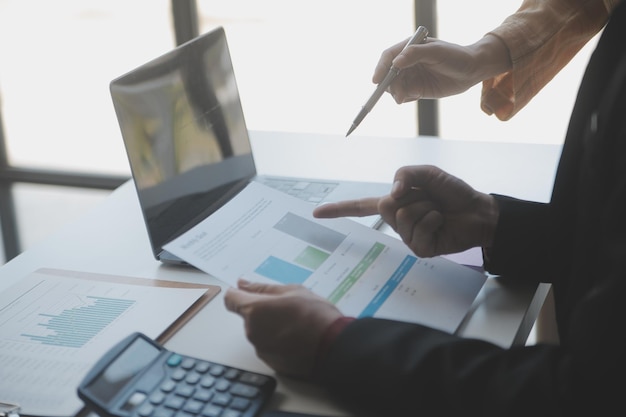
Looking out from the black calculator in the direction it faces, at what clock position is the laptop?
The laptop is roughly at 8 o'clock from the black calculator.

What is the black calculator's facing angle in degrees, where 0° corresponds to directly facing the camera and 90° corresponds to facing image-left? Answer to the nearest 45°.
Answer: approximately 315°

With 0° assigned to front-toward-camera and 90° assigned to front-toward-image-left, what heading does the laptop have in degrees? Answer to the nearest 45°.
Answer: approximately 315°
